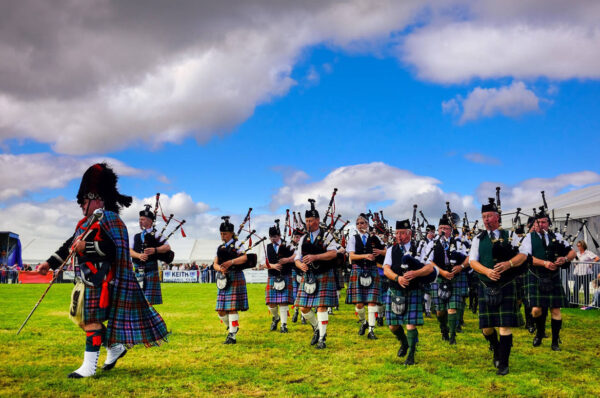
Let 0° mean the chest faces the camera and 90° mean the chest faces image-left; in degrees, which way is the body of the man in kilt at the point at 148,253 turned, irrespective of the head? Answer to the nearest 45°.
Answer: approximately 45°

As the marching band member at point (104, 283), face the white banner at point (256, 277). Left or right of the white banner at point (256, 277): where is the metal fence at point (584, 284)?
right

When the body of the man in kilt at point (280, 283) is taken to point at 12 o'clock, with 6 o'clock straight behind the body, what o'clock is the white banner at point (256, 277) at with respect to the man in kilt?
The white banner is roughly at 6 o'clock from the man in kilt.

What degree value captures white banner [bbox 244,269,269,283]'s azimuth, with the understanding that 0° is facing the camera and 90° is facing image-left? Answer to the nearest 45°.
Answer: approximately 0°

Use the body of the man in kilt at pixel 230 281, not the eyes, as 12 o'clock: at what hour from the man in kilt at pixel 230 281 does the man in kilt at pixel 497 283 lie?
the man in kilt at pixel 497 283 is roughly at 9 o'clock from the man in kilt at pixel 230 281.

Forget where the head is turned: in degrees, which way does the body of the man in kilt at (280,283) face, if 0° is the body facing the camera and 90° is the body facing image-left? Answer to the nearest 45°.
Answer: approximately 0°
